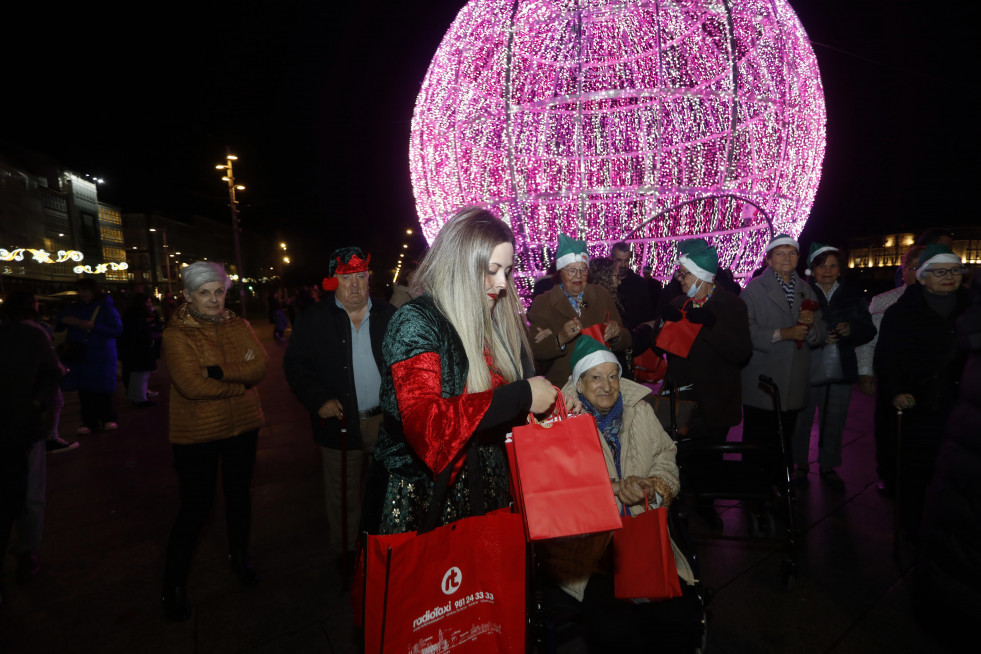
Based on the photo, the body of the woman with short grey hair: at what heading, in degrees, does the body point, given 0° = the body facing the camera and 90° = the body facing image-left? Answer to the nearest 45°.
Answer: approximately 315°

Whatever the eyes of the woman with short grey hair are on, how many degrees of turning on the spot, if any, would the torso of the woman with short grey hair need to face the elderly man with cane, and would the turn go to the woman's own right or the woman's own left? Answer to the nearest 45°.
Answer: approximately 45° to the woman's own left

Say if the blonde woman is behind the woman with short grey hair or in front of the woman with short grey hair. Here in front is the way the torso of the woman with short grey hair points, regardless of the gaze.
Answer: in front

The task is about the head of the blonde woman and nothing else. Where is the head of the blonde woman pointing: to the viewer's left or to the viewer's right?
to the viewer's right

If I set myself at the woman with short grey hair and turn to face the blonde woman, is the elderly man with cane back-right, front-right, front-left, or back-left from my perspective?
front-left

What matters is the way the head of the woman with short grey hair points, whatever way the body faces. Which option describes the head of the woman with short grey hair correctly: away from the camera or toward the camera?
toward the camera

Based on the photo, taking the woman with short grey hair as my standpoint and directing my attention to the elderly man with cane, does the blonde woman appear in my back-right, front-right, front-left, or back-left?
front-right

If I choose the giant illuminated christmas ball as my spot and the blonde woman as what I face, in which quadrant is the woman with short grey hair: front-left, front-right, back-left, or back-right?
front-right

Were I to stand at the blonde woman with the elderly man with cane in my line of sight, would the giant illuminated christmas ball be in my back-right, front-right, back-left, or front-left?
front-right

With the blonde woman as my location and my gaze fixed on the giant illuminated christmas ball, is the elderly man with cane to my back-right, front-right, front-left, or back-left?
front-left
